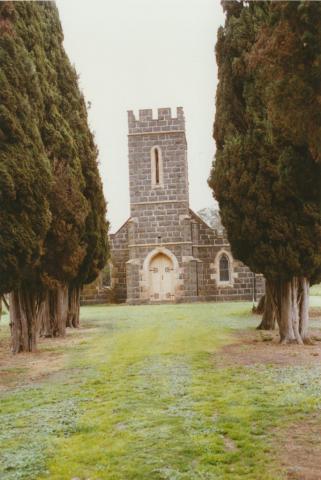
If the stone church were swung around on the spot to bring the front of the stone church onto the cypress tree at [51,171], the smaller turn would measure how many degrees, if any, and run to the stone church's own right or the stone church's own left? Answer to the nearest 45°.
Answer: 0° — it already faces it

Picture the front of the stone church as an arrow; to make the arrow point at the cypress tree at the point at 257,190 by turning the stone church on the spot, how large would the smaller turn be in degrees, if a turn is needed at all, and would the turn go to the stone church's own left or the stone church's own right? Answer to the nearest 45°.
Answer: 0° — it already faces it

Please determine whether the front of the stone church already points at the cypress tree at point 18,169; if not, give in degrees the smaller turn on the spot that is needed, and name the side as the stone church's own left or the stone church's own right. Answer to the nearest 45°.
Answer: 0° — it already faces it

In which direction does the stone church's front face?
toward the camera
